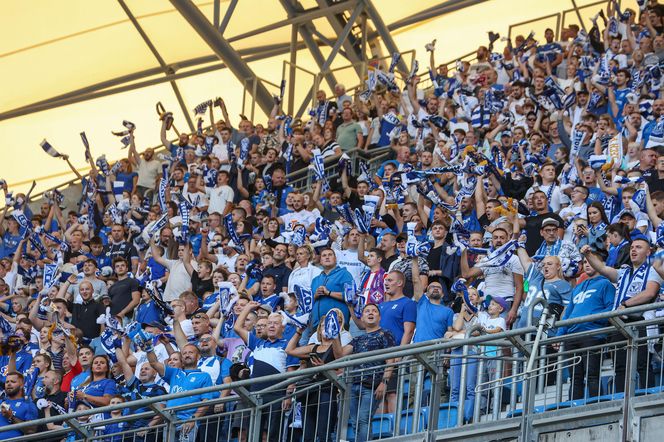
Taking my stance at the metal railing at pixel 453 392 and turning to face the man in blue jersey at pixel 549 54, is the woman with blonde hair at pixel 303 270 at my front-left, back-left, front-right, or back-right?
front-left

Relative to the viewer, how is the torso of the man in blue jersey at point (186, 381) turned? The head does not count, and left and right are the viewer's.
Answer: facing the viewer and to the left of the viewer

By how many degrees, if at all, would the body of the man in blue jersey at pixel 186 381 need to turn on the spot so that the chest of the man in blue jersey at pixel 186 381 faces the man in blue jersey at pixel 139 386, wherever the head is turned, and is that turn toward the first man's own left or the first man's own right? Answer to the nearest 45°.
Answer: approximately 90° to the first man's own right

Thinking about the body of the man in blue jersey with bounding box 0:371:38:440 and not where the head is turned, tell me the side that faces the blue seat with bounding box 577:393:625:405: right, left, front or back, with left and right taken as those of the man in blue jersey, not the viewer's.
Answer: left

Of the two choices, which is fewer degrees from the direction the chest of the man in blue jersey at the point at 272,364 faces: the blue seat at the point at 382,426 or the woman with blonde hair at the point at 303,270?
the blue seat

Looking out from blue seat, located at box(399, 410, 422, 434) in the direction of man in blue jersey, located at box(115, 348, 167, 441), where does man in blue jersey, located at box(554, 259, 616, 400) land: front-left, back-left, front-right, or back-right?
back-right

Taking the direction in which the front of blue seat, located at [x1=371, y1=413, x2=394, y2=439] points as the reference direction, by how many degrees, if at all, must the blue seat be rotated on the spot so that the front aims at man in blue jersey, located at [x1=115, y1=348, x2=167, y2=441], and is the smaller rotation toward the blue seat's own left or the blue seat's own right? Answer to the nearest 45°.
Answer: approximately 90° to the blue seat's own right

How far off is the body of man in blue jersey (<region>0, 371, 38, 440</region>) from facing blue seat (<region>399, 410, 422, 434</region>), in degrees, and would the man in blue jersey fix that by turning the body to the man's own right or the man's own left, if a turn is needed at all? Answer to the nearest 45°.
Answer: approximately 90° to the man's own left

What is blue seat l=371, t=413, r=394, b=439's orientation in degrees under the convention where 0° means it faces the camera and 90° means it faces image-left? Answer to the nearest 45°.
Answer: approximately 45°

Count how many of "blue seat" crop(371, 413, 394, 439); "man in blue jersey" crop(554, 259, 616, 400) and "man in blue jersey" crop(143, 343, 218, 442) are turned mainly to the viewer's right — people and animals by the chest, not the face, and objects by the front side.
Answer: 0

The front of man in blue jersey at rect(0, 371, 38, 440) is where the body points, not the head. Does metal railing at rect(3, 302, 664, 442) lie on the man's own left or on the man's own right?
on the man's own left

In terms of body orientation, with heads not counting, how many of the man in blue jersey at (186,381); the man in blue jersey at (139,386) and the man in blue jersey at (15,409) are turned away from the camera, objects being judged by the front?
0
